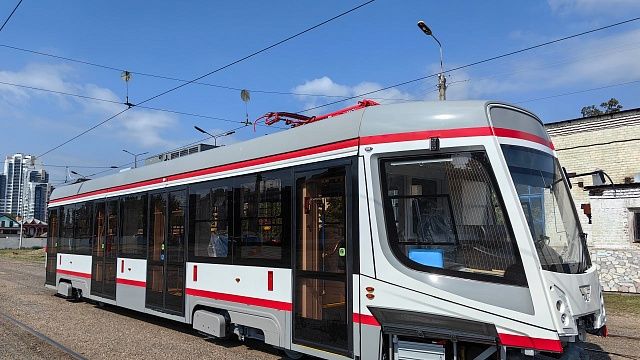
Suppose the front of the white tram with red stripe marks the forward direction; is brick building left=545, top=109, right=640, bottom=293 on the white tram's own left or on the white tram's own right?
on the white tram's own left

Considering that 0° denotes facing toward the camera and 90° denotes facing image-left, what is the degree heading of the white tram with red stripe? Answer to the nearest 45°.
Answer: approximately 315°

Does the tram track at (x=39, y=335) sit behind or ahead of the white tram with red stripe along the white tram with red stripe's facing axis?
behind
